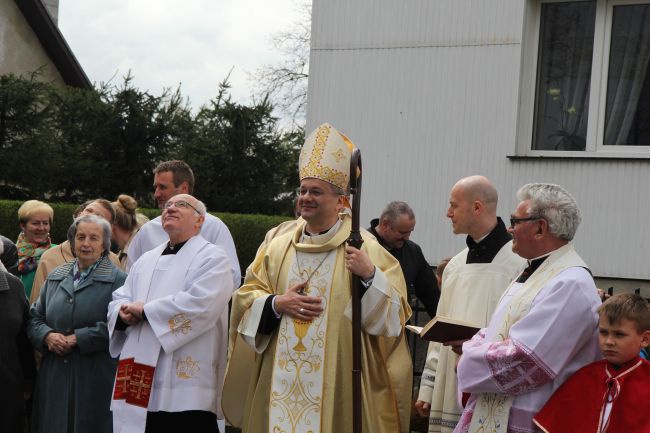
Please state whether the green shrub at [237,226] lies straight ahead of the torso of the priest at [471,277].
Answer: no

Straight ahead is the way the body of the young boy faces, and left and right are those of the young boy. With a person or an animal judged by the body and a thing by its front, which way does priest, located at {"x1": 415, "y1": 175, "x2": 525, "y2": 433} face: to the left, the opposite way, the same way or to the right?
the same way

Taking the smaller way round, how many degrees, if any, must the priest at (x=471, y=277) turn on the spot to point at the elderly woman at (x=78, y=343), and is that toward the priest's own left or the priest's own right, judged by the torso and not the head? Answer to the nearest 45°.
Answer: approximately 45° to the priest's own right

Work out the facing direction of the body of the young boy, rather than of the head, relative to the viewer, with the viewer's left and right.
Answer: facing the viewer and to the left of the viewer

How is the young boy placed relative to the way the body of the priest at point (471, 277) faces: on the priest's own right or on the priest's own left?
on the priest's own left

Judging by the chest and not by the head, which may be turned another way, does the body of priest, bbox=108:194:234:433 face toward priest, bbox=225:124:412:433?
no

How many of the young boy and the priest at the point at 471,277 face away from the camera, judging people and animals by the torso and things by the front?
0

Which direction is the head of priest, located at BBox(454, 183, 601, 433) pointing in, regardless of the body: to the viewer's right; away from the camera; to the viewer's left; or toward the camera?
to the viewer's left

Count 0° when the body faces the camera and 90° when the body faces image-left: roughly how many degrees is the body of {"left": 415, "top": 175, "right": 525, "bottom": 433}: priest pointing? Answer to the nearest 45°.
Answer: approximately 45°

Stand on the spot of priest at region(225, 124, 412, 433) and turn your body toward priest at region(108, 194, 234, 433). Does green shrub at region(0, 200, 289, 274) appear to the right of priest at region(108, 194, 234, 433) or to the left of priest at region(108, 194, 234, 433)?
right

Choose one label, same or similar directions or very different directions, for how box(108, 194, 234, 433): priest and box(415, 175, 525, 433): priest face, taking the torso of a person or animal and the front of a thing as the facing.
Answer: same or similar directions

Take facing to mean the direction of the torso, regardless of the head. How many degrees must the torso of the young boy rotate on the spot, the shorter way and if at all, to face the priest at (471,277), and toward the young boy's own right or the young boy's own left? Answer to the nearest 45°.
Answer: approximately 90° to the young boy's own right

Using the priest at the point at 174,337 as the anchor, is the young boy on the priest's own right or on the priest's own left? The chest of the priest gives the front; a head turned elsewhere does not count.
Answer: on the priest's own left

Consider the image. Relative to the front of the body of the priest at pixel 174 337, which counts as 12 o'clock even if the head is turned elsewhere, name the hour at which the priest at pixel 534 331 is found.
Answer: the priest at pixel 534 331 is roughly at 9 o'clock from the priest at pixel 174 337.

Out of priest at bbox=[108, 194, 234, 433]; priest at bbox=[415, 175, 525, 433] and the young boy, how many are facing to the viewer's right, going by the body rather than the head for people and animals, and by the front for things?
0

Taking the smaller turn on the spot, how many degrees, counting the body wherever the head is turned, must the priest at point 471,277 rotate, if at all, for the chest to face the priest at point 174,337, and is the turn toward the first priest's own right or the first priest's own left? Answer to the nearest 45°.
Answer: approximately 45° to the first priest's own right

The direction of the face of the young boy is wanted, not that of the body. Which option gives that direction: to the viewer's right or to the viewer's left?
to the viewer's left
